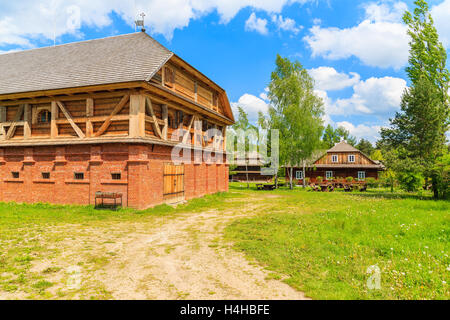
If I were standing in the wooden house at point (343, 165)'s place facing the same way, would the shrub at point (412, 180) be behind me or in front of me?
in front

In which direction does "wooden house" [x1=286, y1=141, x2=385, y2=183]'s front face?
toward the camera

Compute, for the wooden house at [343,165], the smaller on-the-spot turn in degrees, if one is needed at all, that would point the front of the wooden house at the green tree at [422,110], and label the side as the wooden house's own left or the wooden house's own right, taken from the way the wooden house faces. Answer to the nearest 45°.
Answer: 0° — it already faces it
